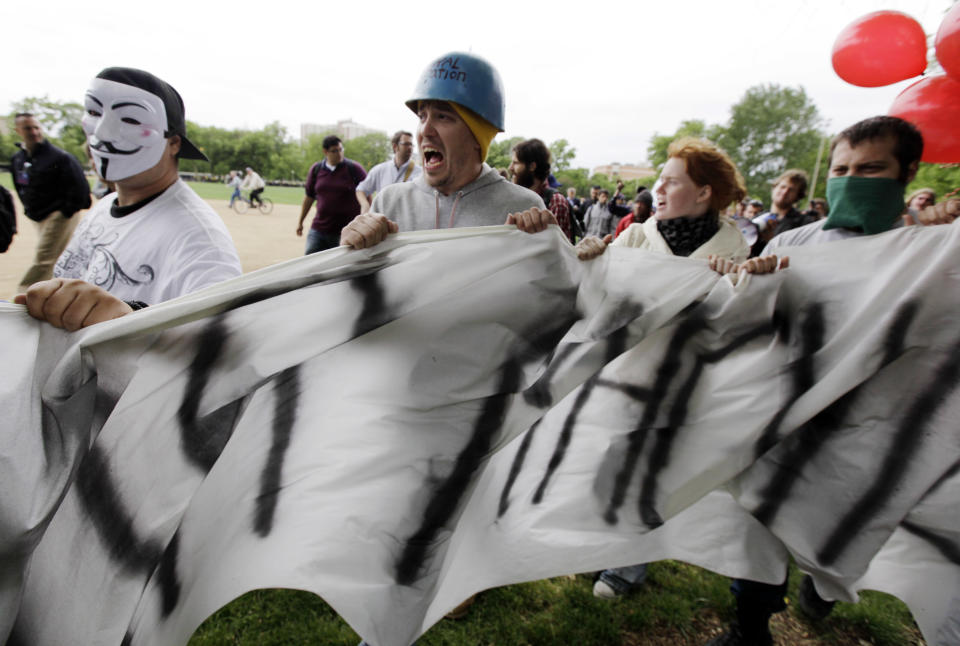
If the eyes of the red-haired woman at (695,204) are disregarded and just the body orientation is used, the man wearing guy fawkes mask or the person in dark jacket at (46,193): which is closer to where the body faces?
the man wearing guy fawkes mask

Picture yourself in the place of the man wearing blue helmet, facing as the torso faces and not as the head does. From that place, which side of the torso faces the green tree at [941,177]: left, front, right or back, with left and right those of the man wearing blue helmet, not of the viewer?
back

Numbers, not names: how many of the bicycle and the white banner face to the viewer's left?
1

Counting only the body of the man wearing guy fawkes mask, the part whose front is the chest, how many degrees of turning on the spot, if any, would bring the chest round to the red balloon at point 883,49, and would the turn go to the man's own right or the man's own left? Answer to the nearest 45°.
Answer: approximately 135° to the man's own left

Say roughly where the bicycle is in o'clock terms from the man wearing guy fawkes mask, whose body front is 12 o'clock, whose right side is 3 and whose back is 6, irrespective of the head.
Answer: The bicycle is roughly at 5 o'clock from the man wearing guy fawkes mask.

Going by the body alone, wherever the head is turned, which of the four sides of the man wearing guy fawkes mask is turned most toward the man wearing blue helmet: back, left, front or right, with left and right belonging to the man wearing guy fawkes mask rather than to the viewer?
left

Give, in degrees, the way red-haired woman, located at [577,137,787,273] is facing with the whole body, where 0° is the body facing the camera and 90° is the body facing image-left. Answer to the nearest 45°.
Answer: approximately 45°

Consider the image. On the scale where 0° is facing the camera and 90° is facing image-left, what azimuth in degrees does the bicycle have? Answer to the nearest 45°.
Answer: approximately 90°

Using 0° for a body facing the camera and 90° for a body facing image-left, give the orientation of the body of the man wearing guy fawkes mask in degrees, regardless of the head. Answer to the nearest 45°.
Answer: approximately 45°

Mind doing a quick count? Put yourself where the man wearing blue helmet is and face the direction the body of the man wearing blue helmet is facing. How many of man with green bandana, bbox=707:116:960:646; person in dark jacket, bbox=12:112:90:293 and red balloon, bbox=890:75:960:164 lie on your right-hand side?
1

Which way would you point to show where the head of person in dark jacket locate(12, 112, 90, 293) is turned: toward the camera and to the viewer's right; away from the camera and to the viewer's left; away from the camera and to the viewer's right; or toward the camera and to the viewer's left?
toward the camera and to the viewer's right

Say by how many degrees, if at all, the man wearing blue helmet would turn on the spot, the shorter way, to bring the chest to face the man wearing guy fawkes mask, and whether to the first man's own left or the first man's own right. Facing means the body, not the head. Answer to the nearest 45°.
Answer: approximately 45° to the first man's own right
